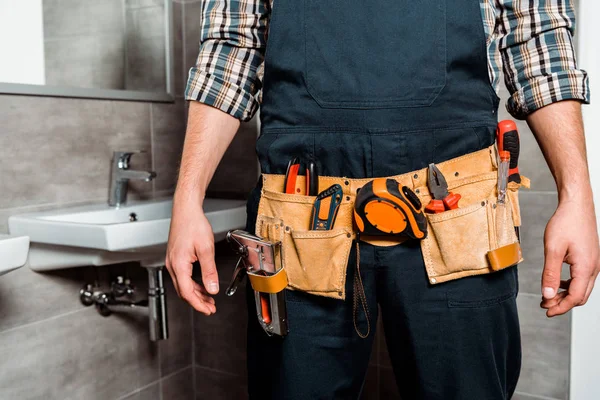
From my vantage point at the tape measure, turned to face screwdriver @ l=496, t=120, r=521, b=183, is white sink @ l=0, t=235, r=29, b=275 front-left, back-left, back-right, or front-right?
back-left

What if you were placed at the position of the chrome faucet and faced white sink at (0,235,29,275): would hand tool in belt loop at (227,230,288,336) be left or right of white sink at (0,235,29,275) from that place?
left

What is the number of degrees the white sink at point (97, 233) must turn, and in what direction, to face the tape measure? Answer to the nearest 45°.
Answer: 0° — it already faces it

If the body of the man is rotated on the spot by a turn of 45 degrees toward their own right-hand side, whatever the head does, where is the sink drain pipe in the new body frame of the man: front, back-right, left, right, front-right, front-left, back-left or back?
right

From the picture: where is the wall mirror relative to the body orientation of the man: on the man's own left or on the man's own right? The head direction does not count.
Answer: on the man's own right

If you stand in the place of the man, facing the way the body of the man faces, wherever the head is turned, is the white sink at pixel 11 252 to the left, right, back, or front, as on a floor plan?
right

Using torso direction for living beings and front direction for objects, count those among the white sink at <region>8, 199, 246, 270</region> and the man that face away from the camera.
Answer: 0
